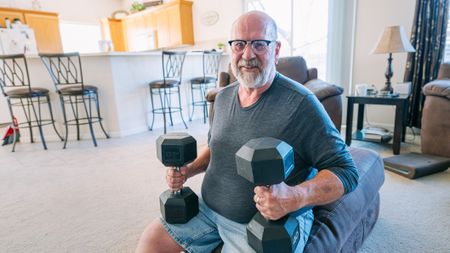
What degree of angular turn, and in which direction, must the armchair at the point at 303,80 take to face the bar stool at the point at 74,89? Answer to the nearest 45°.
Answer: approximately 90° to its right

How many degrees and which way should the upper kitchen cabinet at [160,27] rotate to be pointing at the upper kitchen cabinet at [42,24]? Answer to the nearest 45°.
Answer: approximately 45° to its right

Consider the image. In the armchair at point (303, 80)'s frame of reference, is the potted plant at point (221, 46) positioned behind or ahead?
behind

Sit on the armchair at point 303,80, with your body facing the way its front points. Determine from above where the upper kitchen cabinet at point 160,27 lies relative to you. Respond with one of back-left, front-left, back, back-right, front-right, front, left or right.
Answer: back-right

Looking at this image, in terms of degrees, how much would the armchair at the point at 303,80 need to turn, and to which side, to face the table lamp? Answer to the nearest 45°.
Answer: approximately 90° to its left

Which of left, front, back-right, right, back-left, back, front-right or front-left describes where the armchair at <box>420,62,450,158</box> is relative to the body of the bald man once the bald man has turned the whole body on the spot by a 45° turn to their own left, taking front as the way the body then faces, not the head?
back-left

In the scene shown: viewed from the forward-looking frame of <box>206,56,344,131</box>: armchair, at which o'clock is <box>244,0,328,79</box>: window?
The window is roughly at 6 o'clock from the armchair.
